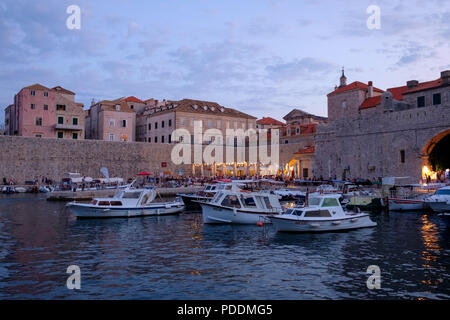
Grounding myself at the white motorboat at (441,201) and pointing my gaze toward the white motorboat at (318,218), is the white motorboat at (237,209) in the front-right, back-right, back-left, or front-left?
front-right

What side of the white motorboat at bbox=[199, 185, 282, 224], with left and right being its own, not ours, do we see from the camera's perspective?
left

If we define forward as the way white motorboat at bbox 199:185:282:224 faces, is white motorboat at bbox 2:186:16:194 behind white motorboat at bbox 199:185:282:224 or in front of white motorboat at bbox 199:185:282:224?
in front

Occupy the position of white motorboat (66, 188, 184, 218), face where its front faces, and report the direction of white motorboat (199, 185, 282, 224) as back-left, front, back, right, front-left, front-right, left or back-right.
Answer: back-left

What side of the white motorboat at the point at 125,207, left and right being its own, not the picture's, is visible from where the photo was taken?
left

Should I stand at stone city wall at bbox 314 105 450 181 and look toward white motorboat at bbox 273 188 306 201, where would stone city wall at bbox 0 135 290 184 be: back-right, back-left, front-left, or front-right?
front-right

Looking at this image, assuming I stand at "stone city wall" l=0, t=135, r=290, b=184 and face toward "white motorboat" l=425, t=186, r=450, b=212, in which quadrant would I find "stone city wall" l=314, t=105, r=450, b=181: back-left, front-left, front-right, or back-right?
front-left

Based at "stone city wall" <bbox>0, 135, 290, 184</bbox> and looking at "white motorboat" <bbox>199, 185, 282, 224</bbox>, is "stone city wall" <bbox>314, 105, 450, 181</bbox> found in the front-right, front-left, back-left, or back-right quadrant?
front-left

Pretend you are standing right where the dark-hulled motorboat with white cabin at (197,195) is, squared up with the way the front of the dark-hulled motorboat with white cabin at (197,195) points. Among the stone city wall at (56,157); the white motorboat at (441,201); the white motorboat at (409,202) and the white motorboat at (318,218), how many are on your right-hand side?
1

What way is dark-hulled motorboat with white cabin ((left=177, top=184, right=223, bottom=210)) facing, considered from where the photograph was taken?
facing the viewer and to the left of the viewer

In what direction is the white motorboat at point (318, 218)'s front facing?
to the viewer's left

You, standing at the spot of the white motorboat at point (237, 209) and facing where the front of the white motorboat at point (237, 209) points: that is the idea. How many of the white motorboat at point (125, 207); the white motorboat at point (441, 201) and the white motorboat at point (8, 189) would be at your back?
1

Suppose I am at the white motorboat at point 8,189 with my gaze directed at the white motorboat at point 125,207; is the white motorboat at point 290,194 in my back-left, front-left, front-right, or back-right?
front-left

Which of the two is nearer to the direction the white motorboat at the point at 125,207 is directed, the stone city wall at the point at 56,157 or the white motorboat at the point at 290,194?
the stone city wall
